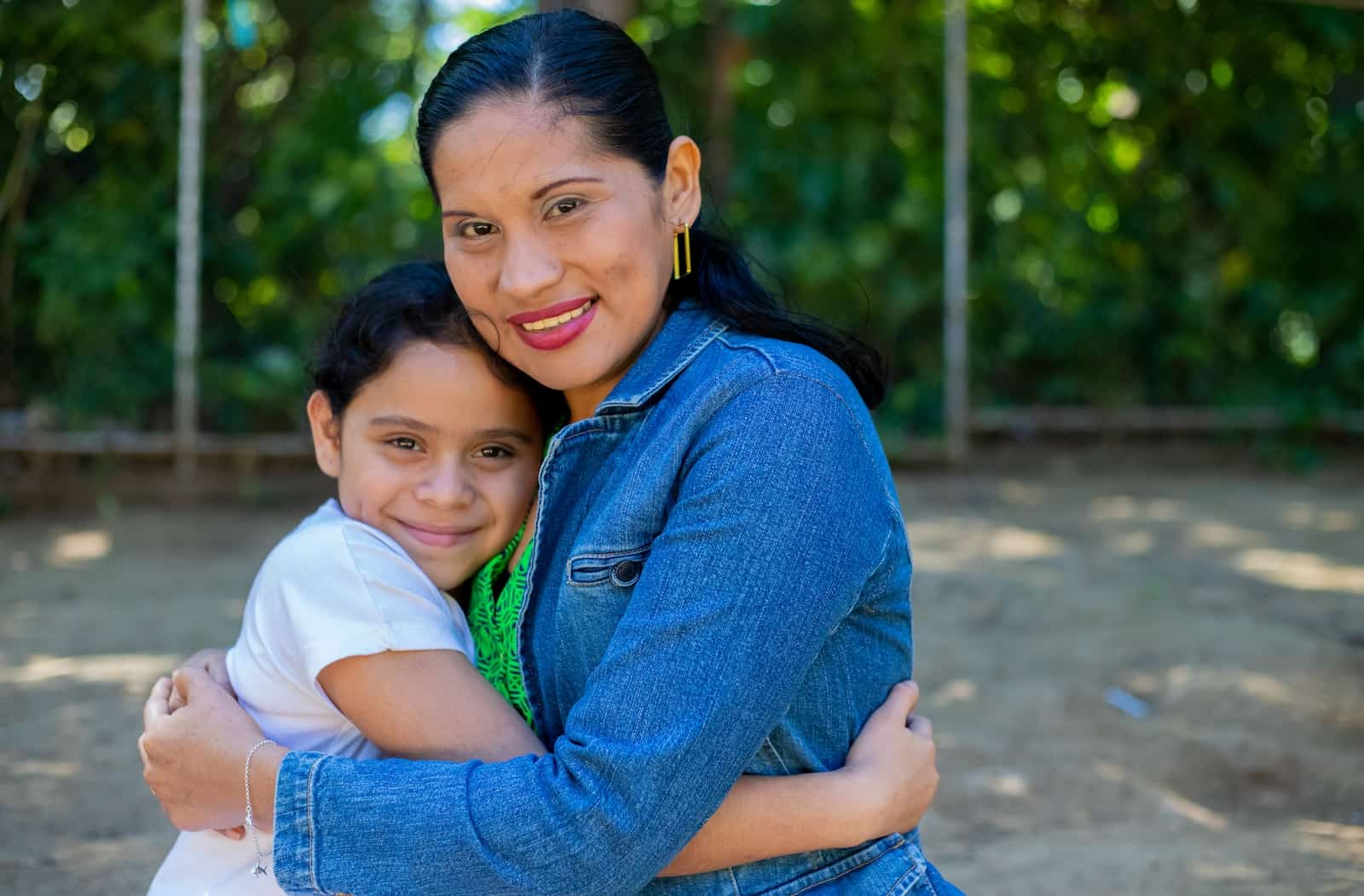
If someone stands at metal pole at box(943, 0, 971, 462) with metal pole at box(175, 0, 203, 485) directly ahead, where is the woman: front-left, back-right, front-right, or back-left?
front-left

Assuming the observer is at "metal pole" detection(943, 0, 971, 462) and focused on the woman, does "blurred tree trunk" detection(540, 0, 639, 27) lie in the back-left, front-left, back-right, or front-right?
back-right

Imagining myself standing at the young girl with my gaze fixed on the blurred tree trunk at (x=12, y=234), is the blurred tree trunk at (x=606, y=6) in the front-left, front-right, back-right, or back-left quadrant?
front-right

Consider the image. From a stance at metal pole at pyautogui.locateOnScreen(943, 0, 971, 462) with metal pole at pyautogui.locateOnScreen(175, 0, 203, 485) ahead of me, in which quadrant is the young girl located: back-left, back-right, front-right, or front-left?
front-left

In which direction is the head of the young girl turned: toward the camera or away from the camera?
toward the camera

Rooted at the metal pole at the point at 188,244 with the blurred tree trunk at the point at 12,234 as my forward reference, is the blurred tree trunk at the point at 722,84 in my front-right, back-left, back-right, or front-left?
back-right

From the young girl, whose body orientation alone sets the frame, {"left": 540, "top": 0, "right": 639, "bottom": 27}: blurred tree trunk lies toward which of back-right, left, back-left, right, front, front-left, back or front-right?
left

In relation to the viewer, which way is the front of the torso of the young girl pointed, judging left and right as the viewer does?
facing to the right of the viewer

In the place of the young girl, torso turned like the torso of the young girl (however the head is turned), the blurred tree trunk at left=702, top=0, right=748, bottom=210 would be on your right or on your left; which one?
on your left

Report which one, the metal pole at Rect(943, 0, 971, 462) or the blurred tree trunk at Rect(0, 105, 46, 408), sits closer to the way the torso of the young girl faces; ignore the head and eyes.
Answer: the metal pole
